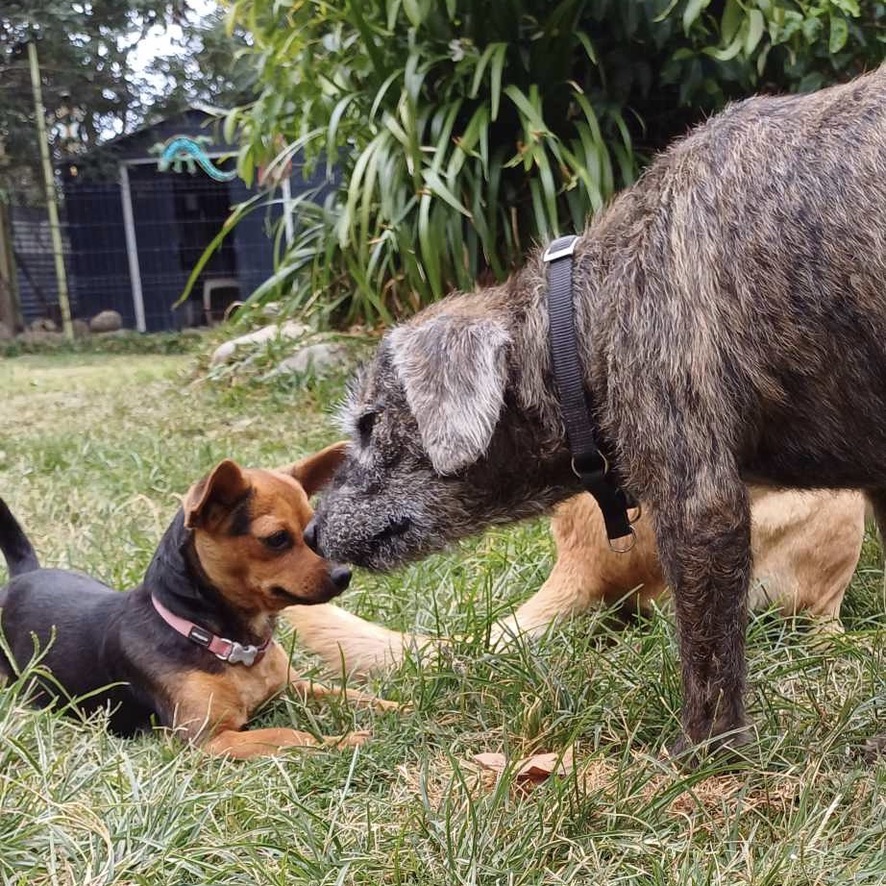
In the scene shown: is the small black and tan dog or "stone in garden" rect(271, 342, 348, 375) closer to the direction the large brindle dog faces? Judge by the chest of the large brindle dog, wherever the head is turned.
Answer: the small black and tan dog

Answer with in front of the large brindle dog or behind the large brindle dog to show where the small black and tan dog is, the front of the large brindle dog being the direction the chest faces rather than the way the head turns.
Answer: in front

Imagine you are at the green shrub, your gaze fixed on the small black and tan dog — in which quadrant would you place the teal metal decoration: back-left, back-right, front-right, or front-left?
back-right

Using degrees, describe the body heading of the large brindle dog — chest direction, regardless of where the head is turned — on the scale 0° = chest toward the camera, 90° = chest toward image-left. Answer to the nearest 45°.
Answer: approximately 90°

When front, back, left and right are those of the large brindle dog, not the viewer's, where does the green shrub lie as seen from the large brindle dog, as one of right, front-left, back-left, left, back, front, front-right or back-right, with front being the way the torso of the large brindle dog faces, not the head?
right
